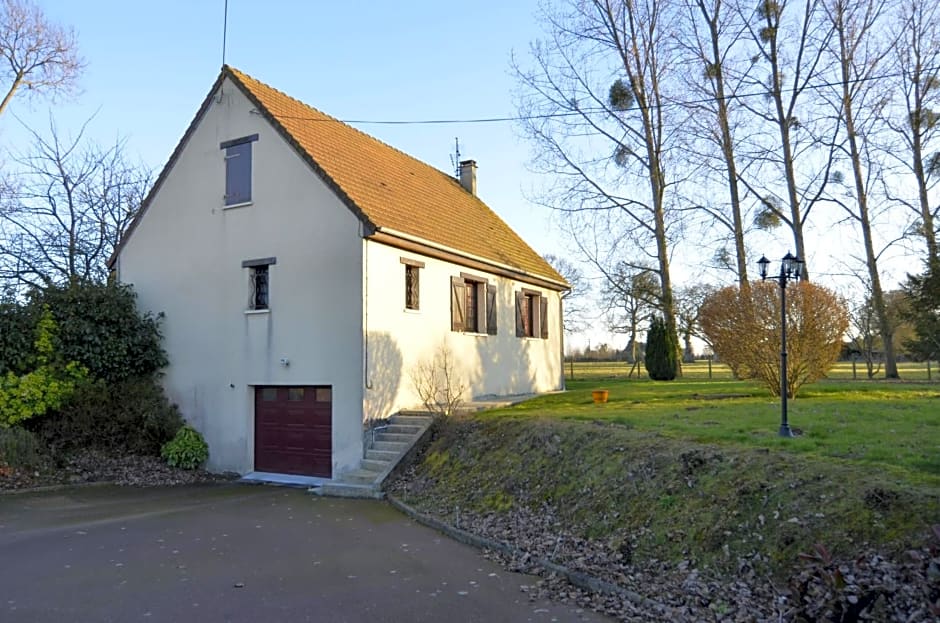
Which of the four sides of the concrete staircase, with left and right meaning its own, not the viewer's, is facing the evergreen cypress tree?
back

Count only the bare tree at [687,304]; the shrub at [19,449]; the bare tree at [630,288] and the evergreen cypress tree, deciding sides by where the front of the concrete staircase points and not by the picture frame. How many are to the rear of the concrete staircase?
3

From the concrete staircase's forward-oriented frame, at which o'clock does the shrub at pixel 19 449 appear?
The shrub is roughly at 2 o'clock from the concrete staircase.

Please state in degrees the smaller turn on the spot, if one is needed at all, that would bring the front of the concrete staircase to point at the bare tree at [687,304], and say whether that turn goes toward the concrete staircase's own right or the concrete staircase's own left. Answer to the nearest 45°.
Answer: approximately 180°

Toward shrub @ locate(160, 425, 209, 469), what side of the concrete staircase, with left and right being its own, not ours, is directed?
right

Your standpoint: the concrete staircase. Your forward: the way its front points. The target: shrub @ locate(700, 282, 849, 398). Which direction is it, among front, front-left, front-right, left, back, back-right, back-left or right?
back-left

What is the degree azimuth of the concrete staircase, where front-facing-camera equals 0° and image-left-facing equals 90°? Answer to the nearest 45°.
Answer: approximately 45°

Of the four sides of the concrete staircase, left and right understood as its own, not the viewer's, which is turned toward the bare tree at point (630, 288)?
back

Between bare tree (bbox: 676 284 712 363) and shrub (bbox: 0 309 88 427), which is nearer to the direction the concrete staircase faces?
the shrub

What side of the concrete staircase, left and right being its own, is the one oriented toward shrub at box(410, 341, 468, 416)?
back

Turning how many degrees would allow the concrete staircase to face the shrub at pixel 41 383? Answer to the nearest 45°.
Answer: approximately 45° to its right

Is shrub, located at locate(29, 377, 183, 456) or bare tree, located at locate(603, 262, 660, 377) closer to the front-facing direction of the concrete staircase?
the shrub

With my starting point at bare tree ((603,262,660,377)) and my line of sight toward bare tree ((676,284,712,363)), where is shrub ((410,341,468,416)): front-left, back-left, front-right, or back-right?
back-right
